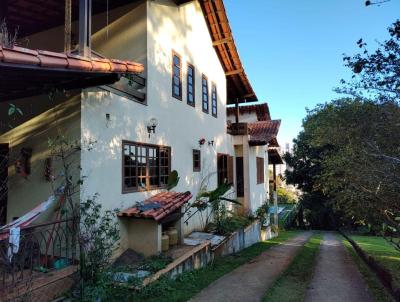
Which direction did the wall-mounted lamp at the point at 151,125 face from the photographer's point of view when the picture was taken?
facing the viewer and to the right of the viewer

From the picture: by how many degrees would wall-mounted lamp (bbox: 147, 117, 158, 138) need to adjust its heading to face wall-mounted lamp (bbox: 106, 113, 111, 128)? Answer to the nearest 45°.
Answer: approximately 90° to its right

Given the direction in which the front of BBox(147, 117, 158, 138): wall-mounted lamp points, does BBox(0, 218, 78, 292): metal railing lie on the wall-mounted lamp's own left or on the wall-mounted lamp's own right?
on the wall-mounted lamp's own right

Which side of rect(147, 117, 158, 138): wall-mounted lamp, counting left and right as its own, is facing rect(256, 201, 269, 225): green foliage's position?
left

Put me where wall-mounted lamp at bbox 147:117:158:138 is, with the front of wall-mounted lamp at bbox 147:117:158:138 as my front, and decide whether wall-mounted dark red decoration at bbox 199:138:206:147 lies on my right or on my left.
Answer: on my left

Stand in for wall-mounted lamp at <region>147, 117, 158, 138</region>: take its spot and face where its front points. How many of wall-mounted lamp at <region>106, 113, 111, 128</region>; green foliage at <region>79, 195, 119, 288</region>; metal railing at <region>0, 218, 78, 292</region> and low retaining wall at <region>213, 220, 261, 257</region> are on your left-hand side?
1

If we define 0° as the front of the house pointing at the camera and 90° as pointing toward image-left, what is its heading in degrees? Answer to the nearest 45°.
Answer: approximately 315°
